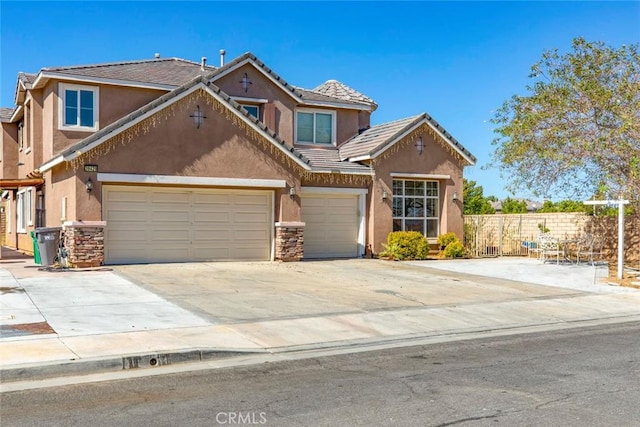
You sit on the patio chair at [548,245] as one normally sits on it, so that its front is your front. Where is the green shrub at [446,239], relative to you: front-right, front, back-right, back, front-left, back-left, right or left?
back-right

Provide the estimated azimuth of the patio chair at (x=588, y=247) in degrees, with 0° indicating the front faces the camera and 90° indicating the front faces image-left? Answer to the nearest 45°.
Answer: approximately 45°

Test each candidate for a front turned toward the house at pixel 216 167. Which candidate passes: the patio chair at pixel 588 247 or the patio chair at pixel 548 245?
the patio chair at pixel 588 247

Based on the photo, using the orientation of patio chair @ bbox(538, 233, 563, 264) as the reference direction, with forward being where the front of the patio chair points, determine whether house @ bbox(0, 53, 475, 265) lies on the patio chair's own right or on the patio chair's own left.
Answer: on the patio chair's own right

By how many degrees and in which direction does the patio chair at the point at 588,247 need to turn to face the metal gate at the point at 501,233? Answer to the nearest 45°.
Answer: approximately 45° to its right

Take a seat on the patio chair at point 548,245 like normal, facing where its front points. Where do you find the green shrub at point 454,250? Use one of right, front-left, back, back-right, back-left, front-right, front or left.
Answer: back-right
